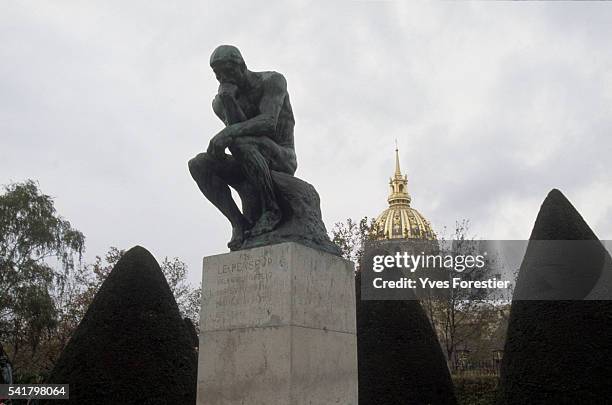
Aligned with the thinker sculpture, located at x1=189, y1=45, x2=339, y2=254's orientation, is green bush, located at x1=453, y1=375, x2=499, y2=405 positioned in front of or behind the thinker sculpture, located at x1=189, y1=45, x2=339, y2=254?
behind

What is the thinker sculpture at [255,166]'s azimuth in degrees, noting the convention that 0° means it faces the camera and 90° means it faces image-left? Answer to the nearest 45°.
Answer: approximately 45°

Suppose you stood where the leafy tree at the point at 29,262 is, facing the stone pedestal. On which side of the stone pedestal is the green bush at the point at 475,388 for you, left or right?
left

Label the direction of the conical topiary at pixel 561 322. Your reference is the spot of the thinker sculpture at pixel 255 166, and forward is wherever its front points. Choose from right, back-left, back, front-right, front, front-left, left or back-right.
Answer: back
